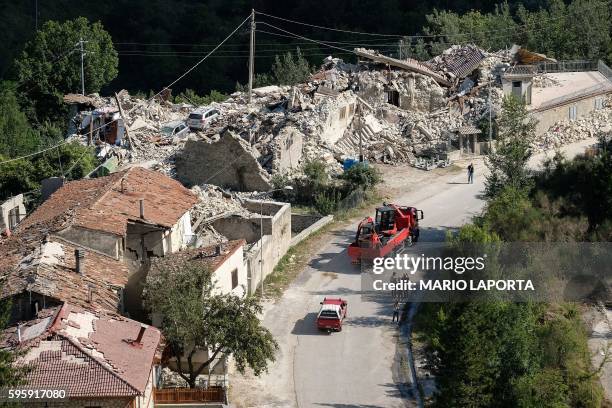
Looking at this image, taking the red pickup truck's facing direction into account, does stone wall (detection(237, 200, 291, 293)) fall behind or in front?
in front

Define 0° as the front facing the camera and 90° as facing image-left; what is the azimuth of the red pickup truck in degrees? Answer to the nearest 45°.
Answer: approximately 180°

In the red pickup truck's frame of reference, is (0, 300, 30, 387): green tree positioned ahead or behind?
behind

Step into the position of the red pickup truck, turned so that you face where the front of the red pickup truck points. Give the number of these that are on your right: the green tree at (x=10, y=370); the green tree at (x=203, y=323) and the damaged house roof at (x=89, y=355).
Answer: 0
